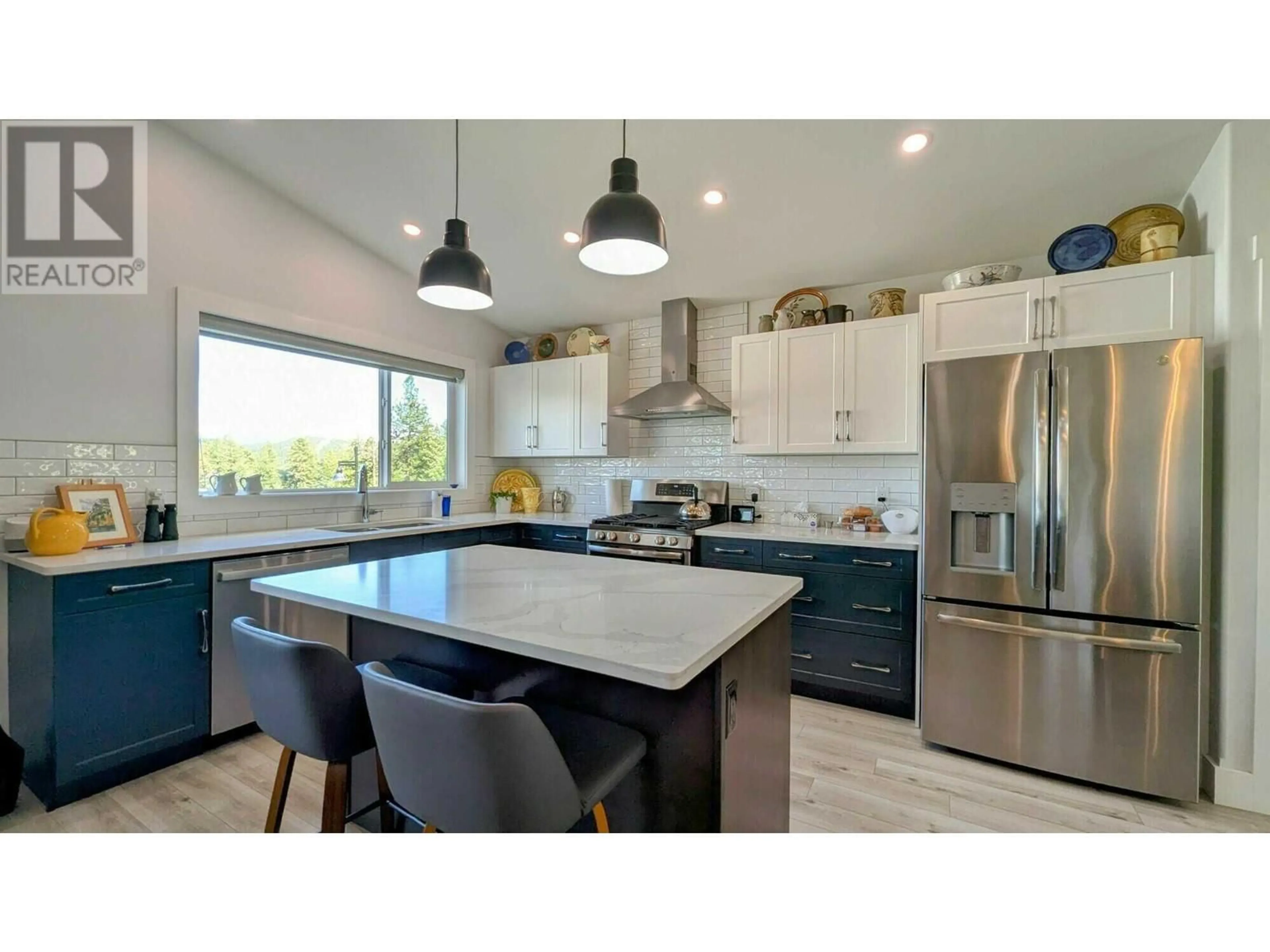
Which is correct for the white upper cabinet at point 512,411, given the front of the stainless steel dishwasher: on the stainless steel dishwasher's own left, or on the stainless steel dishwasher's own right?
on the stainless steel dishwasher's own left

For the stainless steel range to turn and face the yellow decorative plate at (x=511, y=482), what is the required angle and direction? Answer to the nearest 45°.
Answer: approximately 90° to its right

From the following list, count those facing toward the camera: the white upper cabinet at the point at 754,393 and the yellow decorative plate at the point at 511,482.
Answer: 2

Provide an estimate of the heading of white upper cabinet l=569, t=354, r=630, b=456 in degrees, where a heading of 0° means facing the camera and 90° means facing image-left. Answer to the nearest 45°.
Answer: approximately 45°

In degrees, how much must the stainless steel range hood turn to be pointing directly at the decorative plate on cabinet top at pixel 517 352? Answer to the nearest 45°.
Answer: approximately 90° to its right

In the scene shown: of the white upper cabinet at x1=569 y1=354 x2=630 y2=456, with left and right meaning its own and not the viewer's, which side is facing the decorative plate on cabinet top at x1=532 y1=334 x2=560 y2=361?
right

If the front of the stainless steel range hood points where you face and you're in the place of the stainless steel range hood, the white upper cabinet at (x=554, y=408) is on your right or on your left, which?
on your right

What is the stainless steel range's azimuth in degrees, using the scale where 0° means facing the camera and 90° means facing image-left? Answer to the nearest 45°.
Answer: approximately 45°
